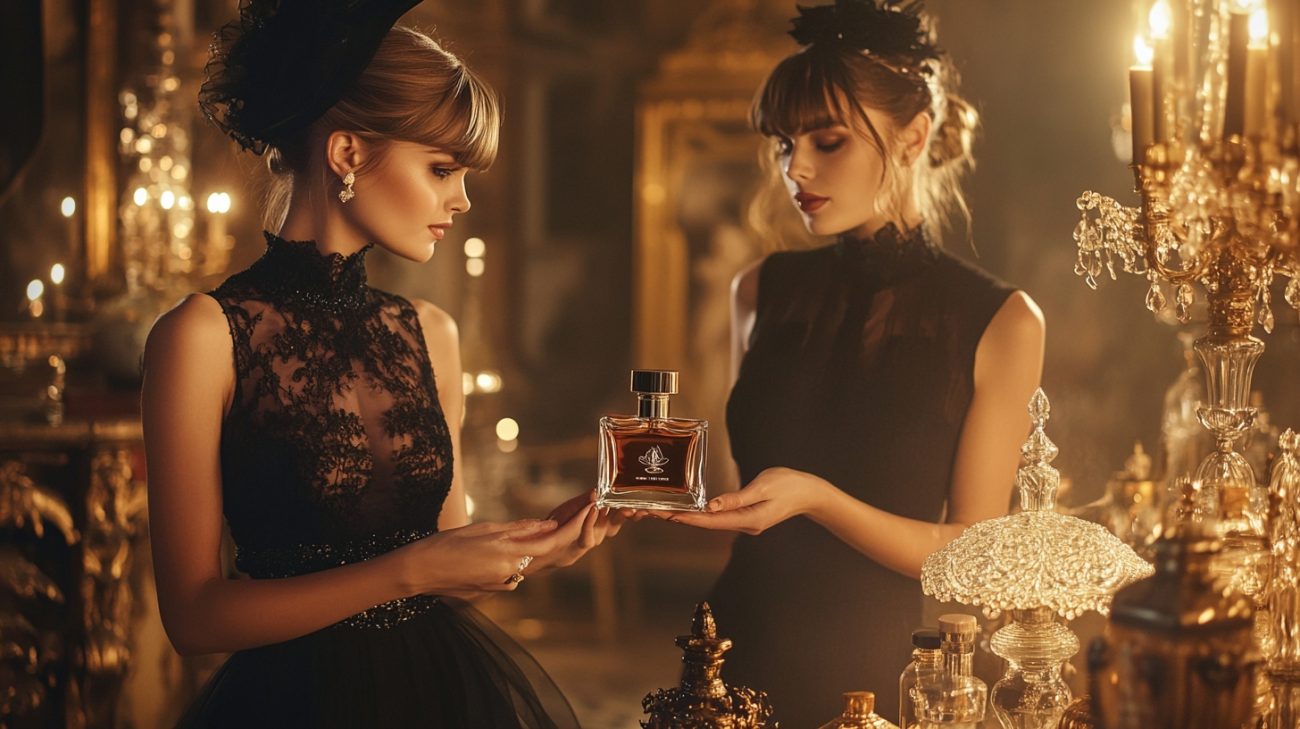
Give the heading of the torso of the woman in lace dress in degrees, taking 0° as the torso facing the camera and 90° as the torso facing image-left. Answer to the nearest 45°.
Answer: approximately 315°

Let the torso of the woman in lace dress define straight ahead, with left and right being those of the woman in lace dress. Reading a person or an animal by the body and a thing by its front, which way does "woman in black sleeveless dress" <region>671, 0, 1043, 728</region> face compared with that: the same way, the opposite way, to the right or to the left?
to the right

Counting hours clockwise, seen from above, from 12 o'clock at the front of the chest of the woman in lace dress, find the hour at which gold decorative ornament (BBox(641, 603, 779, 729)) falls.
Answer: The gold decorative ornament is roughly at 12 o'clock from the woman in lace dress.

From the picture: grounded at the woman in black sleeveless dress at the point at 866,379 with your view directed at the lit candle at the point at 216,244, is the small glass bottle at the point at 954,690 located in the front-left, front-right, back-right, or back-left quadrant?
back-left

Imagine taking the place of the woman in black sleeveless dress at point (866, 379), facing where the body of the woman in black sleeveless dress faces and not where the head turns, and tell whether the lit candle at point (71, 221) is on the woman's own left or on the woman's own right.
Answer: on the woman's own right

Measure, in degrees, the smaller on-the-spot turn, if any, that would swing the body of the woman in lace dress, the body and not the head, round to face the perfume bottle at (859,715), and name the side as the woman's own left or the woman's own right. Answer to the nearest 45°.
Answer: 0° — they already face it

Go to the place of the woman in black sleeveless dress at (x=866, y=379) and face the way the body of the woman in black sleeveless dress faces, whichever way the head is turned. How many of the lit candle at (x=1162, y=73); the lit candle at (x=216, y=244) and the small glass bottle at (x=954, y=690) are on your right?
1

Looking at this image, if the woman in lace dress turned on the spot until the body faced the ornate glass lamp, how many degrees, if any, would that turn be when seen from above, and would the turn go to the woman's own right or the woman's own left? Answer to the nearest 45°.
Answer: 0° — they already face it

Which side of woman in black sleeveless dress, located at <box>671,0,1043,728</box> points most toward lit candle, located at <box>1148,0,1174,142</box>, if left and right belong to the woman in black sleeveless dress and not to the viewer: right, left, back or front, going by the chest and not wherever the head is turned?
left

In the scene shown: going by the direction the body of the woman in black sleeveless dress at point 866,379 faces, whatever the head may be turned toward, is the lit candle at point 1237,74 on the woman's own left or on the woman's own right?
on the woman's own left

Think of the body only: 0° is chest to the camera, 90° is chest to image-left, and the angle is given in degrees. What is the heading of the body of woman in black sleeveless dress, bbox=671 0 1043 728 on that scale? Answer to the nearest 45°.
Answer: approximately 45°

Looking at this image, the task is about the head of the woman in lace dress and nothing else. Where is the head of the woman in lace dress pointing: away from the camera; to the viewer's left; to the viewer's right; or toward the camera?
to the viewer's right
